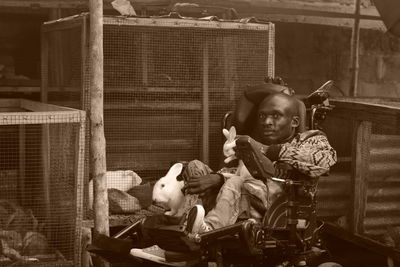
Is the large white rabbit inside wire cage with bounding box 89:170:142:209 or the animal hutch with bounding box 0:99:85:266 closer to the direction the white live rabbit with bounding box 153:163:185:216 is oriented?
the animal hutch

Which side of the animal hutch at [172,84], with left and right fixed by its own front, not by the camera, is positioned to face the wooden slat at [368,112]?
left

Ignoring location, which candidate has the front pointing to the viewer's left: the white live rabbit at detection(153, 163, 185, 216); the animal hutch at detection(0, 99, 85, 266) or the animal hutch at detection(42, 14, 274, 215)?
the white live rabbit

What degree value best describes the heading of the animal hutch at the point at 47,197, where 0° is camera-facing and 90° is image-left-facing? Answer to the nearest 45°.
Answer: approximately 0°

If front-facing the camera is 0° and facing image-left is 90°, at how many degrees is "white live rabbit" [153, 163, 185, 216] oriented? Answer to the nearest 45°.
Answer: approximately 90°

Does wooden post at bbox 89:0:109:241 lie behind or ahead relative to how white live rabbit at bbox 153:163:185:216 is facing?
ahead

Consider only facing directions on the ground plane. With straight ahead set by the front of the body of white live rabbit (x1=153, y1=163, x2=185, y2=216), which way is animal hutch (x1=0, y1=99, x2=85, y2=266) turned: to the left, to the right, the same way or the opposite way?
to the left

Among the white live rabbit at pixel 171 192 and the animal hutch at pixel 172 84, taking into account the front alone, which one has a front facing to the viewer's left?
the white live rabbit

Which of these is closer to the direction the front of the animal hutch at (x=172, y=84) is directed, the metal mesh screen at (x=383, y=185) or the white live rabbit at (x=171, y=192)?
the white live rabbit

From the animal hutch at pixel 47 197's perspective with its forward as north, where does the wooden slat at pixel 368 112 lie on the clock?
The wooden slat is roughly at 9 o'clock from the animal hutch.
